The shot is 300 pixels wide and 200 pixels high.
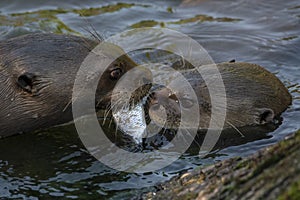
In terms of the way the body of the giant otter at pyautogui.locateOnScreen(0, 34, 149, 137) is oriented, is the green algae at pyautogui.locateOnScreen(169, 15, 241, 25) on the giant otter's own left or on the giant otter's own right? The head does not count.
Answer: on the giant otter's own left

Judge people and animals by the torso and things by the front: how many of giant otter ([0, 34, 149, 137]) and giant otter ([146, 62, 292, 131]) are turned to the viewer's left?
1

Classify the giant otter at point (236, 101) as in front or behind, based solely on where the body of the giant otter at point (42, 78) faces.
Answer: in front

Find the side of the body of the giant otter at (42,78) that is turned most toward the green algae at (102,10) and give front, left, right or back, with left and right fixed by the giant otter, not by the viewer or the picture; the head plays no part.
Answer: left

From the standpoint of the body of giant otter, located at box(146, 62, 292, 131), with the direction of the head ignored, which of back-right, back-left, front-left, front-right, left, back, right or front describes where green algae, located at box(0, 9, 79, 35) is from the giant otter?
front-right

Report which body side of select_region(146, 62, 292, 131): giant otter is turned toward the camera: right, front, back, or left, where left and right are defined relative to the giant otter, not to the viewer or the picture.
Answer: left

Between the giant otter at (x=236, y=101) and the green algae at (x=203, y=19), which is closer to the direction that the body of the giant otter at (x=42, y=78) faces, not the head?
the giant otter

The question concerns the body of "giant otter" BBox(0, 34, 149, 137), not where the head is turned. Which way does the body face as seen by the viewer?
to the viewer's right

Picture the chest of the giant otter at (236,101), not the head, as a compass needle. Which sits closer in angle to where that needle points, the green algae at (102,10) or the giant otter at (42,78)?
the giant otter

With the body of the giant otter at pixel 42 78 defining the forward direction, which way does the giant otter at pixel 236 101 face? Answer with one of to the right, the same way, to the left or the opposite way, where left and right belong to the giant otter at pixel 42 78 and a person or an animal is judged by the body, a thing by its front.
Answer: the opposite way

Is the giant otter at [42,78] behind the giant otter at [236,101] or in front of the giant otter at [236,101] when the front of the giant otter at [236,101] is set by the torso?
in front

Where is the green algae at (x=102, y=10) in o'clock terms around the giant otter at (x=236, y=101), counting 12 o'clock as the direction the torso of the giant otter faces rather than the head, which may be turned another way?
The green algae is roughly at 2 o'clock from the giant otter.

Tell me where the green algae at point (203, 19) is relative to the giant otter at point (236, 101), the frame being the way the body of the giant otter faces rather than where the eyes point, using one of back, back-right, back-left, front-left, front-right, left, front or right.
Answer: right
